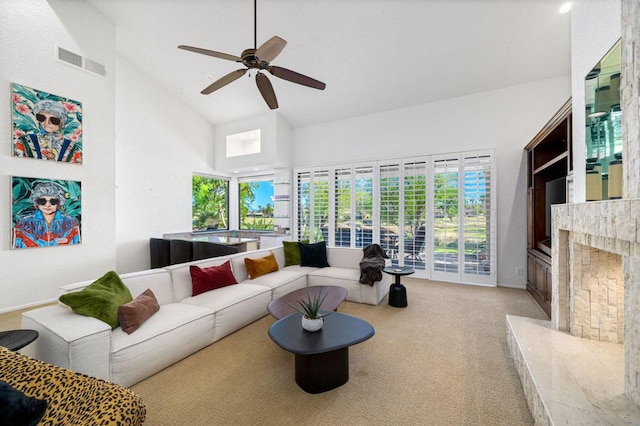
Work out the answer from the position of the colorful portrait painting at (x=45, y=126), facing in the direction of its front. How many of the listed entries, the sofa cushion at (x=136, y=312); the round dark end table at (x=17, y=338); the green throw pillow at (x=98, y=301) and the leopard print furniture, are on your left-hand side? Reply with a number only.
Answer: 0

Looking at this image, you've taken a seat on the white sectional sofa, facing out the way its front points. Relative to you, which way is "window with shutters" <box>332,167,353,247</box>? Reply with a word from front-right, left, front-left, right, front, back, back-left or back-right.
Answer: left

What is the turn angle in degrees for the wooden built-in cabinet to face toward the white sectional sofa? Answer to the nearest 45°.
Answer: approximately 45° to its left

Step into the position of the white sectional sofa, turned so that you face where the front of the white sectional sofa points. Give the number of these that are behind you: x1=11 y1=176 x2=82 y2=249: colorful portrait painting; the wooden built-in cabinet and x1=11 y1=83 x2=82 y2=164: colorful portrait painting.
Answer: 2

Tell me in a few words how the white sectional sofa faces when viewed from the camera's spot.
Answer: facing the viewer and to the right of the viewer

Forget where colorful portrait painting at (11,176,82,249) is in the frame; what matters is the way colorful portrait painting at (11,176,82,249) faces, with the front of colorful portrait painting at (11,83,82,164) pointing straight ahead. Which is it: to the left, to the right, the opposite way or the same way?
the same way

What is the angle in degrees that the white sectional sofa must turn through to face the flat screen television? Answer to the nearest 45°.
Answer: approximately 45° to its left

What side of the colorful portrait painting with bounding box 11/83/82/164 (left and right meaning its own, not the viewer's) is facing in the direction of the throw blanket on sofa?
front

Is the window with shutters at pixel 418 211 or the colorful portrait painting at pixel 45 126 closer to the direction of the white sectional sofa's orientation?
the window with shutters

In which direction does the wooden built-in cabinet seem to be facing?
to the viewer's left

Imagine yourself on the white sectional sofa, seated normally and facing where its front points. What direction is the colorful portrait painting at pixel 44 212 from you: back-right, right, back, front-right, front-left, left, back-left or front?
back

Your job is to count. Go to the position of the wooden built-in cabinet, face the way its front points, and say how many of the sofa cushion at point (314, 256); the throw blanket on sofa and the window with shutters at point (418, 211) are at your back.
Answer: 0

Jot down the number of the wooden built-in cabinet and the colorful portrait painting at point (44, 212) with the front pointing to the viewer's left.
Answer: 1

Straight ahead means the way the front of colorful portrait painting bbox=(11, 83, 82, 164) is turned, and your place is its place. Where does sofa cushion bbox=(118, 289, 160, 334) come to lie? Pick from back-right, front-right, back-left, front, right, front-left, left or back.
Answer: front-right

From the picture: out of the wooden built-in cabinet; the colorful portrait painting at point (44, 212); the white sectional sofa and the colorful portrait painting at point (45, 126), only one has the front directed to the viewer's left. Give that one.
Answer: the wooden built-in cabinet

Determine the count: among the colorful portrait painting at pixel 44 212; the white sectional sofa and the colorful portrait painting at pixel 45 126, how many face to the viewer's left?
0

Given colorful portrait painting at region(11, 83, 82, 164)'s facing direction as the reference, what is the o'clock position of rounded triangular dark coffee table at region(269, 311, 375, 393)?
The rounded triangular dark coffee table is roughly at 1 o'clock from the colorful portrait painting.

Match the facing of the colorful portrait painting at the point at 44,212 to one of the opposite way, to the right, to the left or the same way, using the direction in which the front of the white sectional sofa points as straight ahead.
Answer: the same way

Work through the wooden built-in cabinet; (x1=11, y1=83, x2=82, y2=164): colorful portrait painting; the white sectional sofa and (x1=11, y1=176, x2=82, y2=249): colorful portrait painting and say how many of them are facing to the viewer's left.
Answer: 1

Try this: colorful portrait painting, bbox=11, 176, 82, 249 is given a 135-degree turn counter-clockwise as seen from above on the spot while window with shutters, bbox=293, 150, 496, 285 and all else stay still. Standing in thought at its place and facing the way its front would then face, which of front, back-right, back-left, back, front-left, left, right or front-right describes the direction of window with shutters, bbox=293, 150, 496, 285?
back-right

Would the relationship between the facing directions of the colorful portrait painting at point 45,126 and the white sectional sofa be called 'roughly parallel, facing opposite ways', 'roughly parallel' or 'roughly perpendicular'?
roughly parallel
